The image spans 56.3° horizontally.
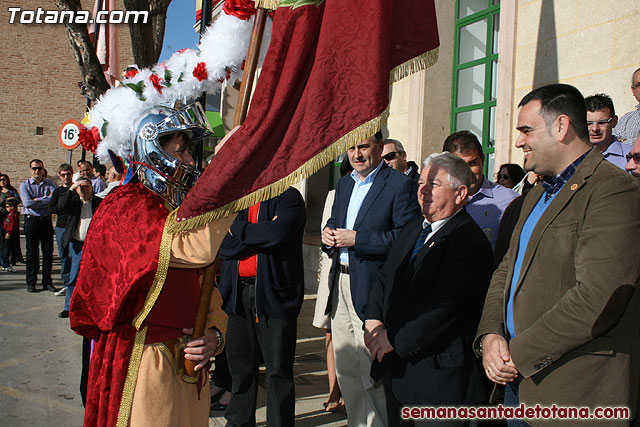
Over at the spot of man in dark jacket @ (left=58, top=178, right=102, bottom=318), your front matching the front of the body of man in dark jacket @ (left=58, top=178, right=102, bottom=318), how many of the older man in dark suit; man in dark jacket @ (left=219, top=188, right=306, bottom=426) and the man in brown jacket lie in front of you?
3

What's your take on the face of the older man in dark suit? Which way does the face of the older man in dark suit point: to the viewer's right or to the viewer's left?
to the viewer's left

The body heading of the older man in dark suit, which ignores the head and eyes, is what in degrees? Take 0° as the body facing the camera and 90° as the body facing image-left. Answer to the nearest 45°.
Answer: approximately 45°

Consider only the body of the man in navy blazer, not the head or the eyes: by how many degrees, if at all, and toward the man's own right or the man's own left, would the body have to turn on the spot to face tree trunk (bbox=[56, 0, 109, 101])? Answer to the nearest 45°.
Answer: approximately 90° to the man's own right

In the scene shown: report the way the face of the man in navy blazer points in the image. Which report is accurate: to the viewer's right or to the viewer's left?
to the viewer's left

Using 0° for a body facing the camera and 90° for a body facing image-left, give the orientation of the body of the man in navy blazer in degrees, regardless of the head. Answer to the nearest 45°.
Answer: approximately 45°

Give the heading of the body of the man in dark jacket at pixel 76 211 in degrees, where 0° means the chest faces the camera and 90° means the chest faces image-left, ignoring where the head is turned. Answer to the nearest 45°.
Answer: approximately 0°

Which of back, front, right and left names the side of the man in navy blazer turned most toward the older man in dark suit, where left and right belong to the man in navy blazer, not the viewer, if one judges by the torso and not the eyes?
left

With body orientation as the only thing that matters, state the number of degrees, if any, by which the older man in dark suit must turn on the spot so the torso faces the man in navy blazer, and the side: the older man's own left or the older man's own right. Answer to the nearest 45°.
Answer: approximately 90° to the older man's own right
